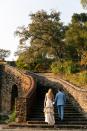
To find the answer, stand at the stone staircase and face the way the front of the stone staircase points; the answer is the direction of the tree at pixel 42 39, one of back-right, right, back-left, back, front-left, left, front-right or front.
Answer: back

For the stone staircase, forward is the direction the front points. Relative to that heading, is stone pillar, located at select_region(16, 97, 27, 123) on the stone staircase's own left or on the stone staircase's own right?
on the stone staircase's own right

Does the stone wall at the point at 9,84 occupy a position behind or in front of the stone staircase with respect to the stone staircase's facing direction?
behind

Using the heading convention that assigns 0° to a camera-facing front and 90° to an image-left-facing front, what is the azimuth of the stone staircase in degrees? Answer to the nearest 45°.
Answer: approximately 0°

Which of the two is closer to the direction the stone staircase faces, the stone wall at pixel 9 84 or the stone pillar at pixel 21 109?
the stone pillar

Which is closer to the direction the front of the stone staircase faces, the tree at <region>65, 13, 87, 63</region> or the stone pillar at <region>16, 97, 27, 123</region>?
the stone pillar

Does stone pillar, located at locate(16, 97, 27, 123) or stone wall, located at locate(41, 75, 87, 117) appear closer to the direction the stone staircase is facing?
the stone pillar

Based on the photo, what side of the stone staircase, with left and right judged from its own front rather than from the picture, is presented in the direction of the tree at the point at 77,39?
back
